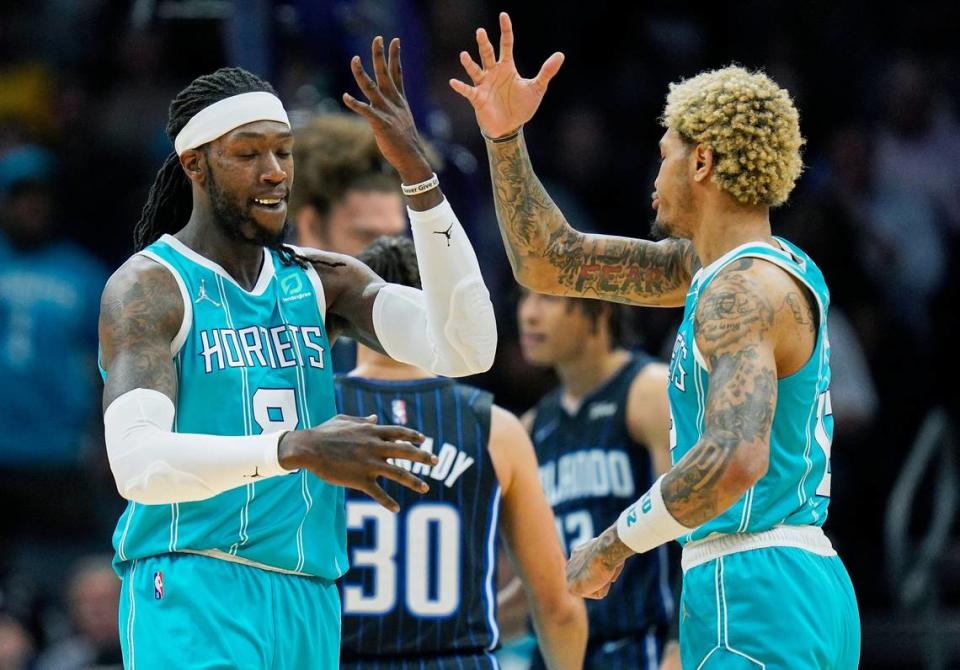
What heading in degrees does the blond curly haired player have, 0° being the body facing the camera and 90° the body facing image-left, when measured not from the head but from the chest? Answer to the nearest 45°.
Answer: approximately 90°

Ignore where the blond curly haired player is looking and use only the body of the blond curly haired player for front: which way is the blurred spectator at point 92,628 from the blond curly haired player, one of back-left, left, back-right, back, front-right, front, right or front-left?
front-right

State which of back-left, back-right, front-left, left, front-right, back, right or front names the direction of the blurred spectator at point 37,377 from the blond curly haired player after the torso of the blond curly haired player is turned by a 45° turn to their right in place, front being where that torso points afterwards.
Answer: front

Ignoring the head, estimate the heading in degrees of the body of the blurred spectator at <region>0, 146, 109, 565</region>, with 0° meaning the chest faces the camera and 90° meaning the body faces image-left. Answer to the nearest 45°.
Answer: approximately 0°

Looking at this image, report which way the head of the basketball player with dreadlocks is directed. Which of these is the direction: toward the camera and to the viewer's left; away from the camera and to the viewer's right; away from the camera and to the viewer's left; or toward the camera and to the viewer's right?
toward the camera and to the viewer's right

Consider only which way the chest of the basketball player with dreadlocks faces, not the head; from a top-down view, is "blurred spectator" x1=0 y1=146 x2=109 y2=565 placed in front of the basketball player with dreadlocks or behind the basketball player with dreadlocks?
behind

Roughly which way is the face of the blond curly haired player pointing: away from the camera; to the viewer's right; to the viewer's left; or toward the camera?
to the viewer's left

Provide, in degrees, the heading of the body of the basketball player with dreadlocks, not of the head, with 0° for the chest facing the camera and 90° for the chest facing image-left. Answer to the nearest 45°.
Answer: approximately 315°

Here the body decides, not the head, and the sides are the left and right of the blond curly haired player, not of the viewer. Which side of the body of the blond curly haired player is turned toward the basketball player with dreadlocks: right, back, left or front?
front

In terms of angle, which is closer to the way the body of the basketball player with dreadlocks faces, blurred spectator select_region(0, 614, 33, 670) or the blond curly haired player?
the blond curly haired player
